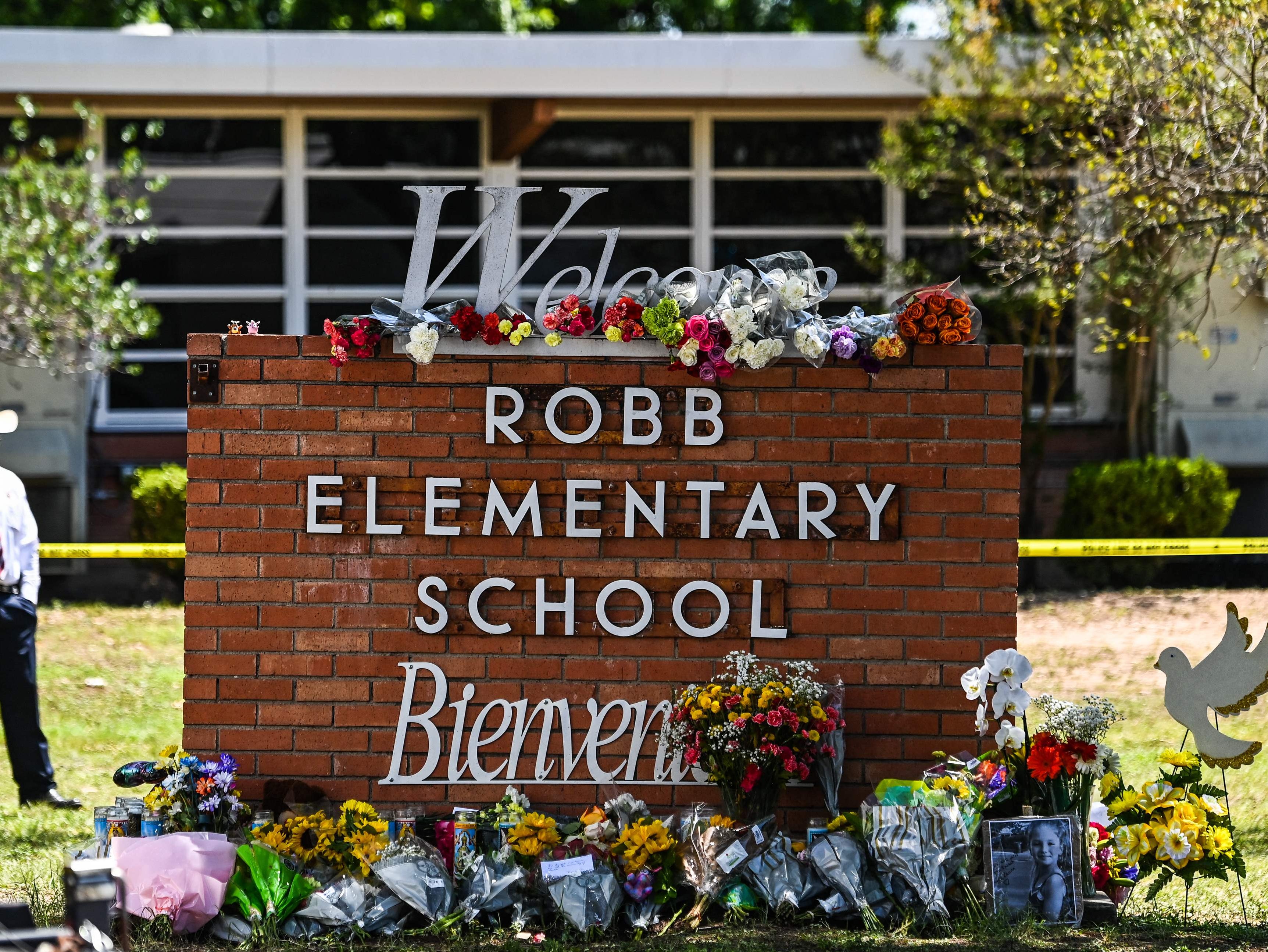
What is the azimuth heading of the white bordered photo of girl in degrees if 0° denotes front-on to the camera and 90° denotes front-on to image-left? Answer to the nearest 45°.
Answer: approximately 0°

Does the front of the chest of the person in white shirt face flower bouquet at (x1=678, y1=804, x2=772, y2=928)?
yes

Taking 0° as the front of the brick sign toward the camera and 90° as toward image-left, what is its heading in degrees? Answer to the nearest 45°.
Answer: approximately 0°

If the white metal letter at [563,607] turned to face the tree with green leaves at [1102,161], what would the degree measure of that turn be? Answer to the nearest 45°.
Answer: approximately 135° to its left

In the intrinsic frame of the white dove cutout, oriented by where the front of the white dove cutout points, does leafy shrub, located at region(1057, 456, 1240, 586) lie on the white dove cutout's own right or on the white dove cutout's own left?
on the white dove cutout's own right

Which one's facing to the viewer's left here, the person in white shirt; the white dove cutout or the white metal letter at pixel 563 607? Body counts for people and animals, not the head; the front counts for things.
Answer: the white dove cutout

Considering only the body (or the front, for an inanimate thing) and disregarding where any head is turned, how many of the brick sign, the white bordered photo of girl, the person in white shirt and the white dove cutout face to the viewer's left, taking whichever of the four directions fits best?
1

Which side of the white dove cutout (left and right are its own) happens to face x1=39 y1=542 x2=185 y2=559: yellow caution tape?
front

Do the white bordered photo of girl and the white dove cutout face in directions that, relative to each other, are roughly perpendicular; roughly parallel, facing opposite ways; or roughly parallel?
roughly perpendicular

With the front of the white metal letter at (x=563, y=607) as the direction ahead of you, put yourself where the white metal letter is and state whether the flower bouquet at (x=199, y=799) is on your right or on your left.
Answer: on your right

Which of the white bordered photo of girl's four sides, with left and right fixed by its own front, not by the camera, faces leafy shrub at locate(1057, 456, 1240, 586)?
back

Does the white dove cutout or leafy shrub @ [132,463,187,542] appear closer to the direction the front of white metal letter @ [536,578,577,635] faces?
the white dove cutout

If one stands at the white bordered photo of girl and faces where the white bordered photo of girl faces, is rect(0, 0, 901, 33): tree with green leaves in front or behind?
behind
